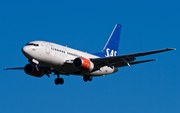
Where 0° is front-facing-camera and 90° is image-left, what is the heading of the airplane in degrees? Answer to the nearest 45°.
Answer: approximately 45°
